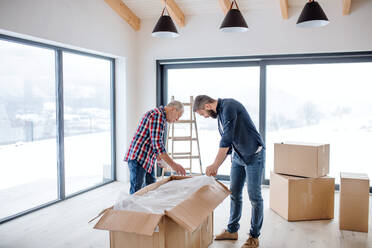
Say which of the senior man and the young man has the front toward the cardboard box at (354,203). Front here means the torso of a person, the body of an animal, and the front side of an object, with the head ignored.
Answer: the senior man

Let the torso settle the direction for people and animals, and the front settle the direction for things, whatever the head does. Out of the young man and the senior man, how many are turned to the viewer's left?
1

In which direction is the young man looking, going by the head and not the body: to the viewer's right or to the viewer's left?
to the viewer's left

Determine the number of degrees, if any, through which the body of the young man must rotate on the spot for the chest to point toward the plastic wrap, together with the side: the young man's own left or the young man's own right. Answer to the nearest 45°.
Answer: approximately 45° to the young man's own left

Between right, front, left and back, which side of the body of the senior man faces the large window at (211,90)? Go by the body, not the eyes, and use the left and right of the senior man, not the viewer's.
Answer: left

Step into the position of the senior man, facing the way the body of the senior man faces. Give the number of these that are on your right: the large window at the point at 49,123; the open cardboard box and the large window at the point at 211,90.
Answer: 1

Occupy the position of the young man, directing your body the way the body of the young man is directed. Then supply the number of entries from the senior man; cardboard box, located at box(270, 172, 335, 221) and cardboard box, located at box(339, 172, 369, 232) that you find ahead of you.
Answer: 1

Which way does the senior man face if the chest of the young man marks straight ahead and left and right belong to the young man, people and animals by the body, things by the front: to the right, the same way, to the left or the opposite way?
the opposite way

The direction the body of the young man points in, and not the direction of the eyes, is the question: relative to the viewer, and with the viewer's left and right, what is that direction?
facing to the left of the viewer

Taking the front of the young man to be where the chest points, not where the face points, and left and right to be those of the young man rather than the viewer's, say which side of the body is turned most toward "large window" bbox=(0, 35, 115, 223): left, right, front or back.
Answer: front

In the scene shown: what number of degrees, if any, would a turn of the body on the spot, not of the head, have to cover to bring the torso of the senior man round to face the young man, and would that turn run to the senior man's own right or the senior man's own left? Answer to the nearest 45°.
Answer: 0° — they already face them

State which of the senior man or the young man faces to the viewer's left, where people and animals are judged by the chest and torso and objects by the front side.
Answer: the young man

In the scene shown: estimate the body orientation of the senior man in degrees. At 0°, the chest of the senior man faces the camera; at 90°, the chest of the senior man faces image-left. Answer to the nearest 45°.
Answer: approximately 270°

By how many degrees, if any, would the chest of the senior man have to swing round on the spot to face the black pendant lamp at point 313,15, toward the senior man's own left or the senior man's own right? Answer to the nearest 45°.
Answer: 0° — they already face it

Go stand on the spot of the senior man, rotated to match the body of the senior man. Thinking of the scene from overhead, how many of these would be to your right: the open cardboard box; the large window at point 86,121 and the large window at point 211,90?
1

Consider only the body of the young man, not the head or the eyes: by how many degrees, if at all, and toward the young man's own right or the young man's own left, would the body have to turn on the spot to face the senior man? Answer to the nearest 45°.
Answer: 0° — they already face them

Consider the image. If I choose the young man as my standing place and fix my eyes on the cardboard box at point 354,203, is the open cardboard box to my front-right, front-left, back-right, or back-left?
back-right
